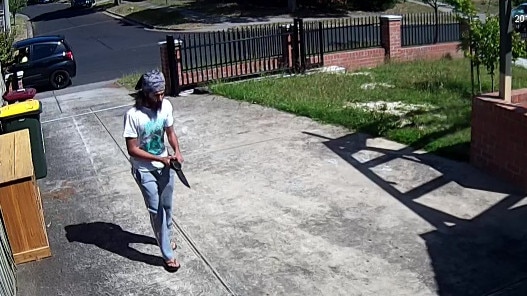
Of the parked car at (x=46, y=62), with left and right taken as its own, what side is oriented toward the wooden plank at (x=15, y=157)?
left

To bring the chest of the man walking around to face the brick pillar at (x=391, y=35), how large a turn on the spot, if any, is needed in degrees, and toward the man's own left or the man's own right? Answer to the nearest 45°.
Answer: approximately 90° to the man's own left

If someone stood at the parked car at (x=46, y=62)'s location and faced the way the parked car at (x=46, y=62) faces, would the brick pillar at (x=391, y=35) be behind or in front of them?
behind

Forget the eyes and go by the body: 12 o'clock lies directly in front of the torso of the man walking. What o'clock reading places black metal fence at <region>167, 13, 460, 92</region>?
The black metal fence is roughly at 8 o'clock from the man walking.

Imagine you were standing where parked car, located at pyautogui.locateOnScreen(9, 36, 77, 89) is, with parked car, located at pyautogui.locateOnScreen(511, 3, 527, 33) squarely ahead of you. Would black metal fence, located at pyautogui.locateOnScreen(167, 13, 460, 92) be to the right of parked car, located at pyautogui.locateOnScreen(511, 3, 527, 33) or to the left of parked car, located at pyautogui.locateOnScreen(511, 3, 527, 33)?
right

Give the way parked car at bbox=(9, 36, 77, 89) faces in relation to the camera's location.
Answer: facing to the left of the viewer

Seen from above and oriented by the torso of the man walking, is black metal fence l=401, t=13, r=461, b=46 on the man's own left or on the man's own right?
on the man's own left

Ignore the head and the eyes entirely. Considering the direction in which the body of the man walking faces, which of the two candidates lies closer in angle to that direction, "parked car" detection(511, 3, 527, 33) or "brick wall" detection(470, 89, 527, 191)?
the brick wall

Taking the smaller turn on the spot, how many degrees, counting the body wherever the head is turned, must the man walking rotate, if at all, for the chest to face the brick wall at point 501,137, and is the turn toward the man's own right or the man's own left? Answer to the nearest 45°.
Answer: approximately 45° to the man's own left
